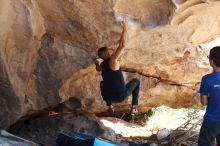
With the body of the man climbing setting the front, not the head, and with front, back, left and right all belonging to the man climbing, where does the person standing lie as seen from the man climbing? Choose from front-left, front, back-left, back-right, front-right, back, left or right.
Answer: back-right

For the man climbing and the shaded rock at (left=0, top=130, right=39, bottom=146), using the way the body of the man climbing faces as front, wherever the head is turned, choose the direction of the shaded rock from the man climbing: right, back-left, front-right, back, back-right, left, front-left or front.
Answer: left

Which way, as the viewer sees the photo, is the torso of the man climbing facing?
away from the camera

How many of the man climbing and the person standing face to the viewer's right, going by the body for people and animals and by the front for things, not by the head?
0

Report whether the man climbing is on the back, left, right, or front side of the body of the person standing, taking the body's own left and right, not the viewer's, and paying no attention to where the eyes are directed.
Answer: front

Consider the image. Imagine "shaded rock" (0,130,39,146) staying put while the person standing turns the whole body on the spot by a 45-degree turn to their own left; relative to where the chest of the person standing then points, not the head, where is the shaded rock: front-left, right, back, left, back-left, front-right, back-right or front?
front

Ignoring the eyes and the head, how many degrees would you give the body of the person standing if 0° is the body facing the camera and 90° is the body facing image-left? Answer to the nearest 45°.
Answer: approximately 135°
